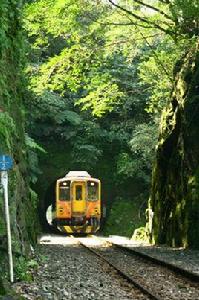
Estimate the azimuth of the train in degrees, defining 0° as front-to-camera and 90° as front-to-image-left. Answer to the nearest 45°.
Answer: approximately 0°

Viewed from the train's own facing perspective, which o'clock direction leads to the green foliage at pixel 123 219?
The green foliage is roughly at 8 o'clock from the train.

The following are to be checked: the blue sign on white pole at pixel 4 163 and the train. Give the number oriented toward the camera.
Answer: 2

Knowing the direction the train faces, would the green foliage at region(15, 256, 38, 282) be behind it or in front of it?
in front

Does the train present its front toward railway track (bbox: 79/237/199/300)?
yes

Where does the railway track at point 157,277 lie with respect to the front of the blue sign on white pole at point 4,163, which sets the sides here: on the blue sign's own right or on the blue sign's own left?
on the blue sign's own left

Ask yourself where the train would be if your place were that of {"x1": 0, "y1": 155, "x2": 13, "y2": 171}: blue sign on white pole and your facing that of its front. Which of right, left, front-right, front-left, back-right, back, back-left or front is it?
back

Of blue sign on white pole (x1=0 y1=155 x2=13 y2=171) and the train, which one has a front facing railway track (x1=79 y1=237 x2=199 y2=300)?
the train

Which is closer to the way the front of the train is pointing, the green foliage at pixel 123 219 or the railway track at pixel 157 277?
the railway track
